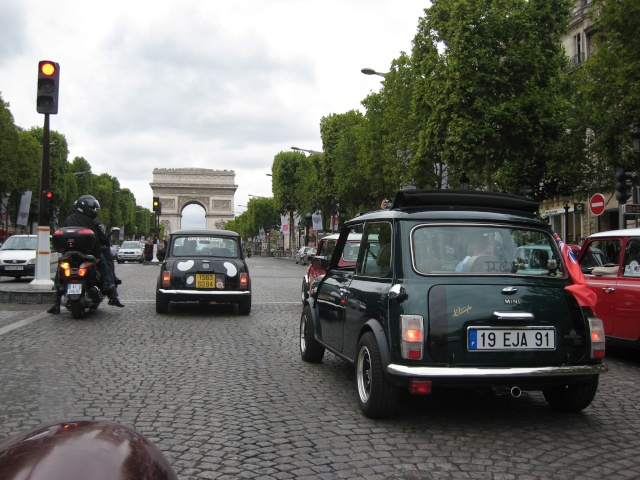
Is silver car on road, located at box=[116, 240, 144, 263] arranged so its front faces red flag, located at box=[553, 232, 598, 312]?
yes

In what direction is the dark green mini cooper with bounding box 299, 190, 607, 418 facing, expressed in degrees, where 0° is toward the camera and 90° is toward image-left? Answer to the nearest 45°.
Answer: approximately 135°

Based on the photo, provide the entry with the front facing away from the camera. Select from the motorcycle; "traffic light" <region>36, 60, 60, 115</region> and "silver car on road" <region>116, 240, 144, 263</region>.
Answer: the motorcycle

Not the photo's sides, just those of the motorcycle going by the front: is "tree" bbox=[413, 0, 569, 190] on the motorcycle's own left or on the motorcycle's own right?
on the motorcycle's own right

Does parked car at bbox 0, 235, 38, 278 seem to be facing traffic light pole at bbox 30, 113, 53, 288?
yes

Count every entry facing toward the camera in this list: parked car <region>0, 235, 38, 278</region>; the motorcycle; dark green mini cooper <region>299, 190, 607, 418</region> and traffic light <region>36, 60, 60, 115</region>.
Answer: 2

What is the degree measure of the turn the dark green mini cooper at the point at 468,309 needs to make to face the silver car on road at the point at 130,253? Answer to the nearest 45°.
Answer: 0° — it already faces it

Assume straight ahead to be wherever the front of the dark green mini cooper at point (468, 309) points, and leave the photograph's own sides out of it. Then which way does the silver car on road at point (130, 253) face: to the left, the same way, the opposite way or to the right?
the opposite way

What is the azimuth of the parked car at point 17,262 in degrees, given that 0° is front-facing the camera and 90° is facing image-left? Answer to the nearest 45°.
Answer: approximately 0°

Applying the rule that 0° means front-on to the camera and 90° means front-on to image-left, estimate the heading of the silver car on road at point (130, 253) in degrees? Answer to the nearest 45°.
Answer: approximately 0°

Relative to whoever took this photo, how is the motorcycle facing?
facing away from the viewer

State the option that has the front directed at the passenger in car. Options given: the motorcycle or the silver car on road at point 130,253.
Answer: the silver car on road

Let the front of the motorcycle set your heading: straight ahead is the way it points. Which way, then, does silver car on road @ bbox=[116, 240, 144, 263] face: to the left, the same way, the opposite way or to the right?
the opposite way
